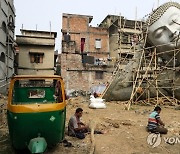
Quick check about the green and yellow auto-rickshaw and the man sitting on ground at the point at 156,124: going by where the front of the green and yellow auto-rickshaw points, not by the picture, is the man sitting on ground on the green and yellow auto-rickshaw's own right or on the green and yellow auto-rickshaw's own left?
on the green and yellow auto-rickshaw's own left

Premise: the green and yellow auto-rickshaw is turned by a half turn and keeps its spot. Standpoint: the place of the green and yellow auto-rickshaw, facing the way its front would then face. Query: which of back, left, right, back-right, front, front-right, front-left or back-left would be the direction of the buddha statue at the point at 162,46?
front-right

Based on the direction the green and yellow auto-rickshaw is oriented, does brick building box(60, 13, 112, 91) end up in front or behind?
behind

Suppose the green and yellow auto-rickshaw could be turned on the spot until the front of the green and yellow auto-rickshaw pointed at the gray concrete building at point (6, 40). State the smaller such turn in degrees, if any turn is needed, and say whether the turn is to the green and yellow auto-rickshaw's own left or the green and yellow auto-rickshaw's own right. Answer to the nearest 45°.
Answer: approximately 180°

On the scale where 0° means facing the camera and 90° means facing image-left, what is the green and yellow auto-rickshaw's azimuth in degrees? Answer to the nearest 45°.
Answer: approximately 0°

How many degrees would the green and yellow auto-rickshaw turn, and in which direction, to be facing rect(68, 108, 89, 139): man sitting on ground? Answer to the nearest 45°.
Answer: approximately 135° to its left

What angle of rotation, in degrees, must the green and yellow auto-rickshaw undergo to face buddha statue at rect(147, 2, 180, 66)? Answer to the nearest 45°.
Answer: approximately 135° to its left
